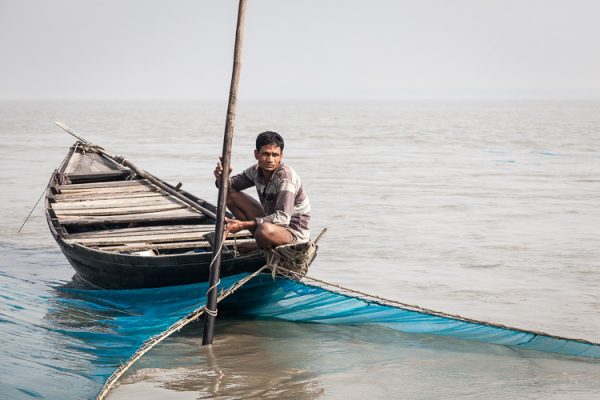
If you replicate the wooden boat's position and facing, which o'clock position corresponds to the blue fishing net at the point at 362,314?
The blue fishing net is roughly at 6 o'clock from the wooden boat.

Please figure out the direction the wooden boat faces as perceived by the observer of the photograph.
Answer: facing away from the viewer and to the left of the viewer

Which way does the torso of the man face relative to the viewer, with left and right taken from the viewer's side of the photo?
facing the viewer and to the left of the viewer

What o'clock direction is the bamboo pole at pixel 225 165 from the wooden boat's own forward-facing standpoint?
The bamboo pole is roughly at 7 o'clock from the wooden boat.

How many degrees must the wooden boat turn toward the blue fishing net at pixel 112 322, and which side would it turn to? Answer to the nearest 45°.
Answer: approximately 135° to its left
